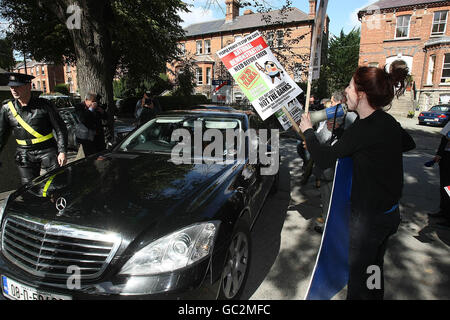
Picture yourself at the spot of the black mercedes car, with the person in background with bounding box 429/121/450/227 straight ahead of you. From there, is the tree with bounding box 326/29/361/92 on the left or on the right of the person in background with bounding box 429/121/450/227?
left

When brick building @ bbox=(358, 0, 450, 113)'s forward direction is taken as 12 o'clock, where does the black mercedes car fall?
The black mercedes car is roughly at 12 o'clock from the brick building.

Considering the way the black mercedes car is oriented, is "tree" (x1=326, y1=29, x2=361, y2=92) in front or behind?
behind

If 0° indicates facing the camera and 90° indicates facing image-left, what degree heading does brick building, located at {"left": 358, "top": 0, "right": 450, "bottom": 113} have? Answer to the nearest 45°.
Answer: approximately 0°

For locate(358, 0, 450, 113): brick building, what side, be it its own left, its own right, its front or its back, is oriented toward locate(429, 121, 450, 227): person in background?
front
